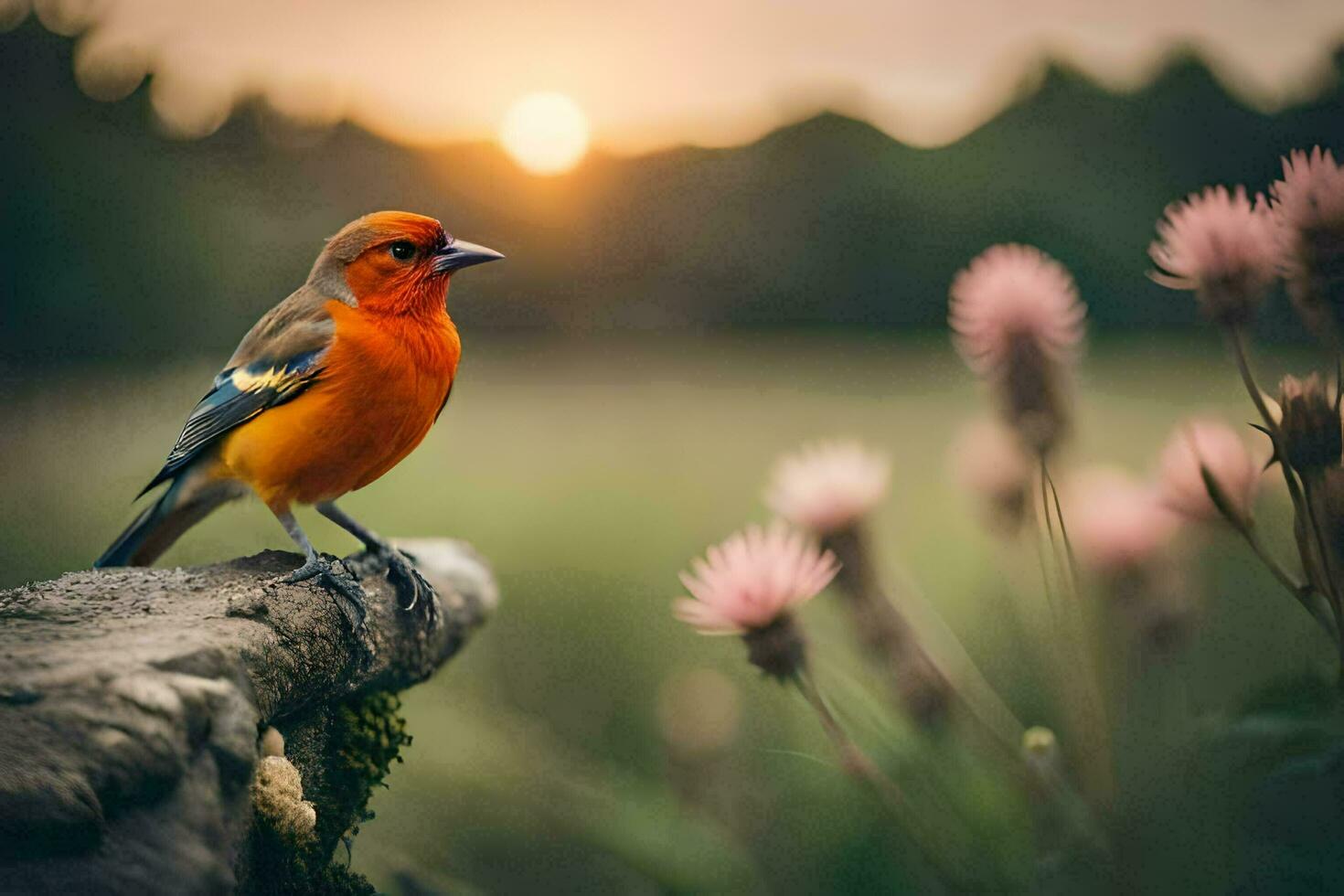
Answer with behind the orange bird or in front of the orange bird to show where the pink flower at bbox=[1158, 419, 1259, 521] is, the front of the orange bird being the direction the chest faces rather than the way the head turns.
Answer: in front

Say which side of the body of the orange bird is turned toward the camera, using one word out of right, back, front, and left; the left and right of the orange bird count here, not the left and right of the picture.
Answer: right

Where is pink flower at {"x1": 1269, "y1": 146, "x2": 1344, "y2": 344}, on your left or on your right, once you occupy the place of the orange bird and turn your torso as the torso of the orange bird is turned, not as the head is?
on your left
